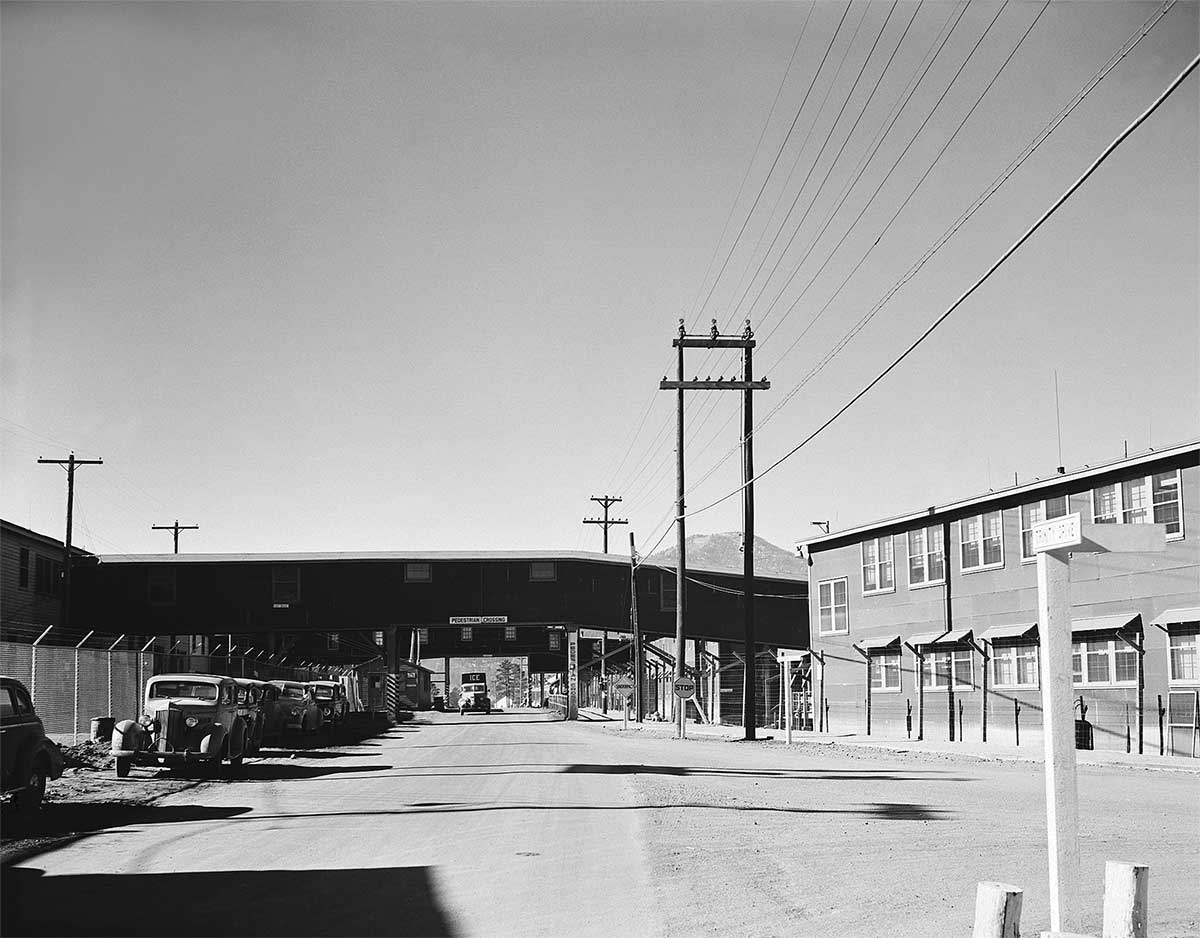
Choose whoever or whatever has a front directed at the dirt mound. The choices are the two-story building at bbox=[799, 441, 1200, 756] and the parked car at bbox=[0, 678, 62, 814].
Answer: the two-story building

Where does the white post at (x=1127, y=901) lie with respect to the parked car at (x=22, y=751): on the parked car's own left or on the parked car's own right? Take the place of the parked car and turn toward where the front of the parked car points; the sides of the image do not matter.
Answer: on the parked car's own left

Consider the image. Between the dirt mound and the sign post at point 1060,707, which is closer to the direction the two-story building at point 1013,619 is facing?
the dirt mound

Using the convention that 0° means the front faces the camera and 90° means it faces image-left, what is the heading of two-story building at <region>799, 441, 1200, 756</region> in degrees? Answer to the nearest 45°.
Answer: approximately 45°

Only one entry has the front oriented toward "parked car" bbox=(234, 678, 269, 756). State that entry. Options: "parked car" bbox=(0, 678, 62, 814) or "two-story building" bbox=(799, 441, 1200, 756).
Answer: the two-story building

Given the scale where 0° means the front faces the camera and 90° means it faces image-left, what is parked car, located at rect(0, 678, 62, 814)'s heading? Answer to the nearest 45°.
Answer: approximately 45°

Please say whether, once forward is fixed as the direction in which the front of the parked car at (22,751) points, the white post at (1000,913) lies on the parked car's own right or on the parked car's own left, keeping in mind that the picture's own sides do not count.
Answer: on the parked car's own left

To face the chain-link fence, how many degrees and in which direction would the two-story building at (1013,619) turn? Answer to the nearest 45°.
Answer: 0° — it already faces it

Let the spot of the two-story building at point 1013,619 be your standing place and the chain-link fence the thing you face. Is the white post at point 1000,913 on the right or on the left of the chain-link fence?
left

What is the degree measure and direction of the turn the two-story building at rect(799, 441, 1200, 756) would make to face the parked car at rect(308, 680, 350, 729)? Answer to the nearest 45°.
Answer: approximately 45° to its right

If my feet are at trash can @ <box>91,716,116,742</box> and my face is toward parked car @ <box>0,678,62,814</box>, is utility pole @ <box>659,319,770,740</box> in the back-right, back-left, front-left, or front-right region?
back-left

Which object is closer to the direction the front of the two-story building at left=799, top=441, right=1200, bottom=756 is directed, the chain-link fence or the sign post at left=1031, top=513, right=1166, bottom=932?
the chain-link fence
